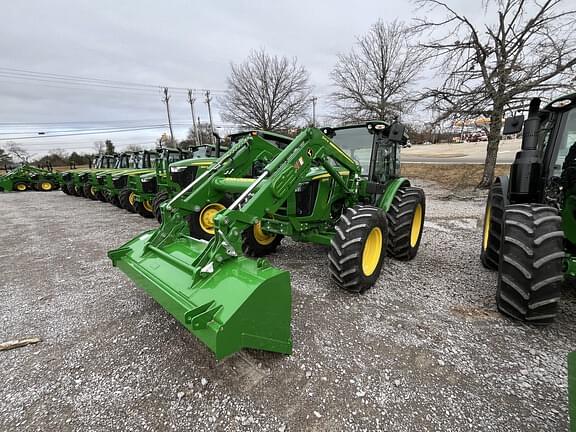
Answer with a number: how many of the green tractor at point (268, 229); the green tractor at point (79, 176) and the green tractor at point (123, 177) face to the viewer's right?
0

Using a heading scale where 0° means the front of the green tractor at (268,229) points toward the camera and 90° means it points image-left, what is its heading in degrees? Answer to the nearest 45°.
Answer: approximately 45°

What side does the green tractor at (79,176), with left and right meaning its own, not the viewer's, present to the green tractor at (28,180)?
right

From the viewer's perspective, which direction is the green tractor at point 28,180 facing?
to the viewer's left

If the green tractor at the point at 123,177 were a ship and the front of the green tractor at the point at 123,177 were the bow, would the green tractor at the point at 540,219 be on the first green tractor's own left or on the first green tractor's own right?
on the first green tractor's own left

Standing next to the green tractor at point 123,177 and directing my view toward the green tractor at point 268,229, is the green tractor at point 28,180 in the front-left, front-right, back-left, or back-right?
back-right

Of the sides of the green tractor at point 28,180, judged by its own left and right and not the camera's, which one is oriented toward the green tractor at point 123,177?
left

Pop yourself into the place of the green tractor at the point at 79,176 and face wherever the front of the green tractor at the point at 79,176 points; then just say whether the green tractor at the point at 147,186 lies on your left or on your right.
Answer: on your left

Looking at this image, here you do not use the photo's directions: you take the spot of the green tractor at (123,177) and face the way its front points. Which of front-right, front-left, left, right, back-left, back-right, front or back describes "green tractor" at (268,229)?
front-left

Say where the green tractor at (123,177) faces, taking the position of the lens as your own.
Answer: facing the viewer and to the left of the viewer

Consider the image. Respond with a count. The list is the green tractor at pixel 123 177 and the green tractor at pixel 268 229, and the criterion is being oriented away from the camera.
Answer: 0

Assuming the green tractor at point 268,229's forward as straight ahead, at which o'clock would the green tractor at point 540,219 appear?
the green tractor at point 540,219 is roughly at 8 o'clock from the green tractor at point 268,229.

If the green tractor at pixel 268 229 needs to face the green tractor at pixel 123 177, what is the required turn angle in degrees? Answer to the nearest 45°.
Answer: approximately 90° to its right

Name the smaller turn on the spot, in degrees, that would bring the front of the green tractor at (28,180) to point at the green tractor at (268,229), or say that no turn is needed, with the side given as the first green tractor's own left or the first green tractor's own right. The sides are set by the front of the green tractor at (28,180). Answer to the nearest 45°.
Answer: approximately 90° to the first green tractor's own left

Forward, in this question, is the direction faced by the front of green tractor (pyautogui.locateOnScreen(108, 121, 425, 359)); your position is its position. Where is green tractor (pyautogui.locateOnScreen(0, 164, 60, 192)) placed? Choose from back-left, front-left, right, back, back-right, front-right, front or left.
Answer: right
